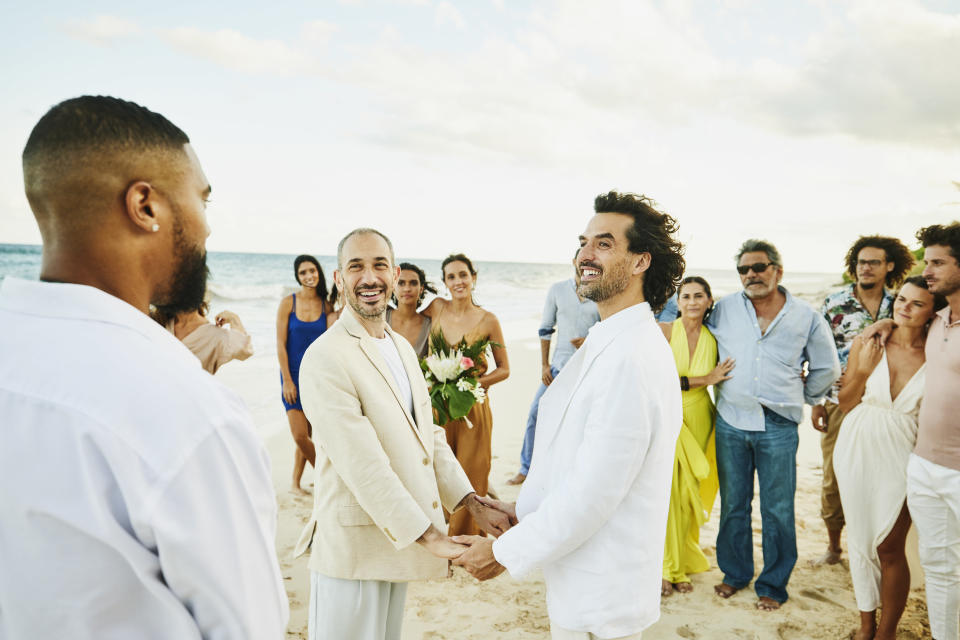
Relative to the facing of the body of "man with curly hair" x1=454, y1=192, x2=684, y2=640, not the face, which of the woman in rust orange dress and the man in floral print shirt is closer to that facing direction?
the woman in rust orange dress

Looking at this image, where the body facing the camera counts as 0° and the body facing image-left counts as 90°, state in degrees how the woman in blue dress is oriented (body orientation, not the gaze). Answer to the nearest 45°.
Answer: approximately 0°

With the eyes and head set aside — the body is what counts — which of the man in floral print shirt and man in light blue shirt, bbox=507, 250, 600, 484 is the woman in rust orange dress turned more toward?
the man in floral print shirt

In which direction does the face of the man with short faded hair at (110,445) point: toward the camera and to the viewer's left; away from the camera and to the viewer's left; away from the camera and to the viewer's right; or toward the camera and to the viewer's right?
away from the camera and to the viewer's right

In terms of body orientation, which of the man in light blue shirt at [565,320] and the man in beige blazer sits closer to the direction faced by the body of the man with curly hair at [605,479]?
the man in beige blazer

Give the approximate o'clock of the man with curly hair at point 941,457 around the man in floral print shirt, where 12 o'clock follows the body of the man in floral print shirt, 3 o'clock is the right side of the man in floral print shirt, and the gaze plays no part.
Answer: The man with curly hair is roughly at 10 o'clock from the man in floral print shirt.

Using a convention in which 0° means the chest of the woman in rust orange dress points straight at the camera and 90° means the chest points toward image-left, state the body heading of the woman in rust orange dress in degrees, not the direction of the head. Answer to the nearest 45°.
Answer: approximately 0°

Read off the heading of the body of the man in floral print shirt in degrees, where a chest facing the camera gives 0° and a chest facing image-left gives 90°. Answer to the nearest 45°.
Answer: approximately 45°

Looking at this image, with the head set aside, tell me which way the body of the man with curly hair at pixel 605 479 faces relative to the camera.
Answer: to the viewer's left

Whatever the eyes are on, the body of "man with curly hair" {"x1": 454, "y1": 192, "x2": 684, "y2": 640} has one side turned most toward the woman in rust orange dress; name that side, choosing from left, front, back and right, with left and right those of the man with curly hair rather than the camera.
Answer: right

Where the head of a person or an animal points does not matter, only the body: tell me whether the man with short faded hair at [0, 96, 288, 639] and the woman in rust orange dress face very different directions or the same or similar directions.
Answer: very different directions

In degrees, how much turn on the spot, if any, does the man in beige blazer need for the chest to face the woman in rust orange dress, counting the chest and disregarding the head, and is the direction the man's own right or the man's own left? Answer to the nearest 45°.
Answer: approximately 135° to the man's own left
